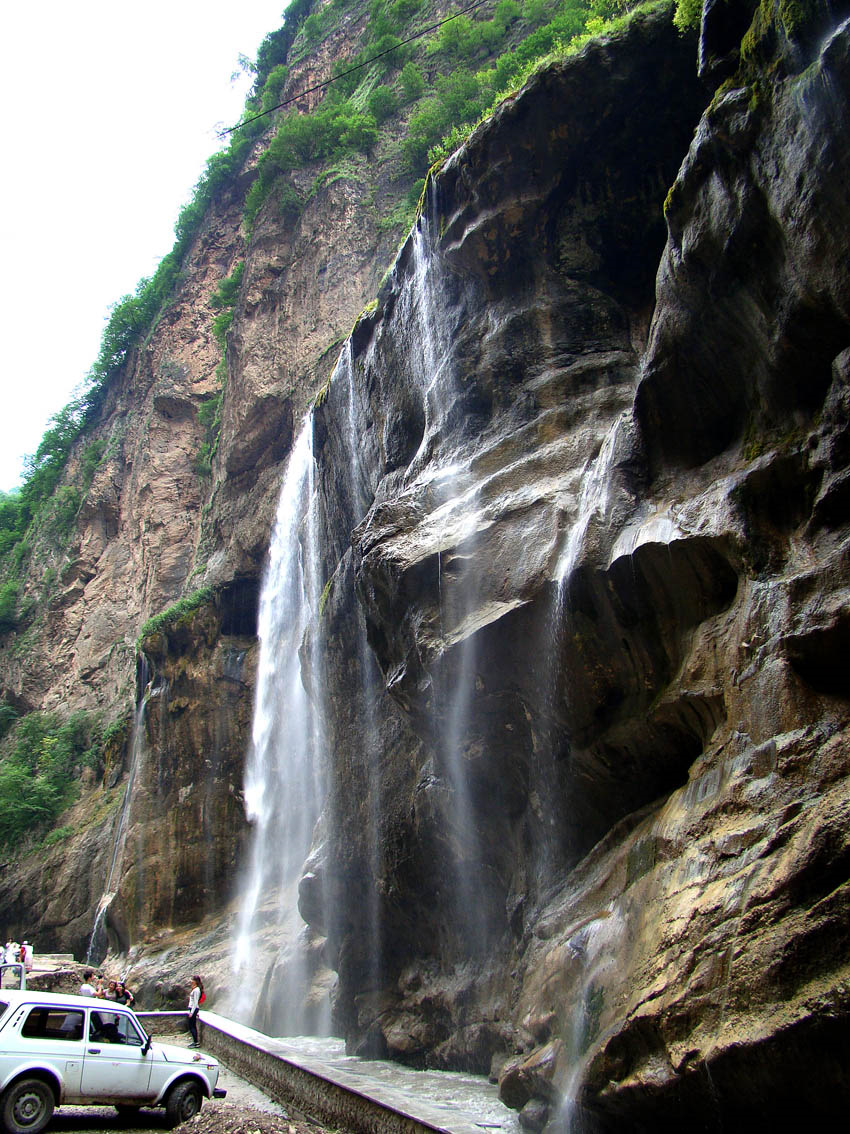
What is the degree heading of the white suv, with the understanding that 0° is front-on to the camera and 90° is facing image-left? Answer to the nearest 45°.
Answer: approximately 270°

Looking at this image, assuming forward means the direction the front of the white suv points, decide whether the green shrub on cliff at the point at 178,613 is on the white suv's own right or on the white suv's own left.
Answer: on the white suv's own left

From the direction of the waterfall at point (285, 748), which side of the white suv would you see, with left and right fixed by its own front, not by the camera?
left

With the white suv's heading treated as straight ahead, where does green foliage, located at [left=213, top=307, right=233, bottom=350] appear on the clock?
The green foliage is roughly at 9 o'clock from the white suv.
